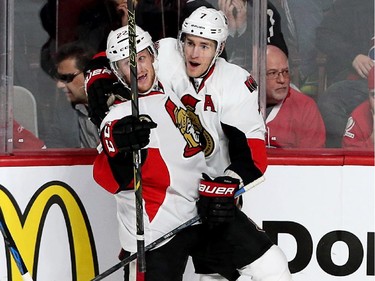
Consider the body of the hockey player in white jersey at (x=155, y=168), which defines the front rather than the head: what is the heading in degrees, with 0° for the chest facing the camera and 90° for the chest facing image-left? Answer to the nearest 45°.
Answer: approximately 315°

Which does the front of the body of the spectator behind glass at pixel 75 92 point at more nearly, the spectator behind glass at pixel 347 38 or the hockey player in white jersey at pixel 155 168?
the hockey player in white jersey

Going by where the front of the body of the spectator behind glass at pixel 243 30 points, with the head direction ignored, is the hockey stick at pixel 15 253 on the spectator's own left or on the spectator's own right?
on the spectator's own right

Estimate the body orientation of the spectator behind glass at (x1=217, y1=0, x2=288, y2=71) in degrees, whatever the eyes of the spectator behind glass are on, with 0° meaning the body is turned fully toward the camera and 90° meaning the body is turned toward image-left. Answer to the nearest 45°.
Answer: approximately 0°

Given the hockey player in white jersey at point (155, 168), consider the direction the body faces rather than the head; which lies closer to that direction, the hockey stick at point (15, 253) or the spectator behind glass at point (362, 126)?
the spectator behind glass

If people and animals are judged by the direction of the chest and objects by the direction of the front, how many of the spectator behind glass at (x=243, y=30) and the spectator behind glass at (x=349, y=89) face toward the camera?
2

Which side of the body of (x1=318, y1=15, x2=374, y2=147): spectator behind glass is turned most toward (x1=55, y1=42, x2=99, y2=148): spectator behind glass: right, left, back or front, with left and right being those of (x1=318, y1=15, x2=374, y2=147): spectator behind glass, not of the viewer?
right
